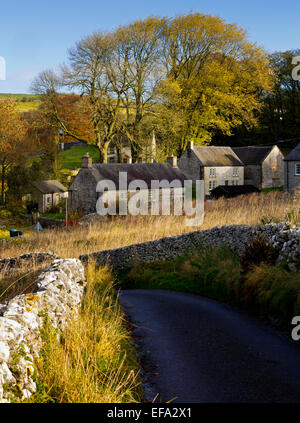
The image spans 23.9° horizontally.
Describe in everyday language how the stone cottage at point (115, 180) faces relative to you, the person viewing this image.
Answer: facing the viewer and to the right of the viewer

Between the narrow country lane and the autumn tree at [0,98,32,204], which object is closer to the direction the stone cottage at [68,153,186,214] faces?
the narrow country lane

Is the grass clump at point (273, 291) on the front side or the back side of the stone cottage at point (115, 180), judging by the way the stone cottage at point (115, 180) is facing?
on the front side

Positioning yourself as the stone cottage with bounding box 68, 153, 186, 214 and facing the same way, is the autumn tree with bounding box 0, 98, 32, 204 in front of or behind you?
behind

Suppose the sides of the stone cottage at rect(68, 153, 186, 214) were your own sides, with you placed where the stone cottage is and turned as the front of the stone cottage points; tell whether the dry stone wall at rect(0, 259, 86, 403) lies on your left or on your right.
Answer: on your right

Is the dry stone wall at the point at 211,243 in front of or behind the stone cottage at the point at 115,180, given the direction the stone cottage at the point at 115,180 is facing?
in front

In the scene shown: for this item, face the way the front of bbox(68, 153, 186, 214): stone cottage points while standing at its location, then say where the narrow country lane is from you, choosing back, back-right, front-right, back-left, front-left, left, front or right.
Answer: front-right

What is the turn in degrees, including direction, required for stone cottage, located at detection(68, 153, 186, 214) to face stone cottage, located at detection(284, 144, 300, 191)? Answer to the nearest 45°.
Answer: approximately 45° to its left

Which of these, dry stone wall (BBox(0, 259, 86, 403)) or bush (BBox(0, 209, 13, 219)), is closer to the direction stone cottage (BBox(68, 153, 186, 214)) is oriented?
the dry stone wall
